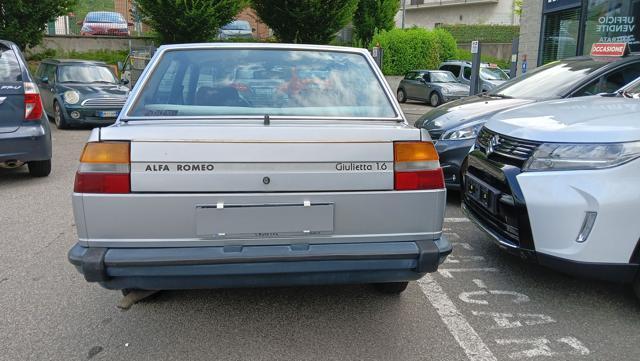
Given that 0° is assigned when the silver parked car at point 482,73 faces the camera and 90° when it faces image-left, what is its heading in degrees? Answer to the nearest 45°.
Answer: approximately 315°

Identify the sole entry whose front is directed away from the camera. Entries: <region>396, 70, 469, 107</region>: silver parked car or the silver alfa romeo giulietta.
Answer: the silver alfa romeo giulietta

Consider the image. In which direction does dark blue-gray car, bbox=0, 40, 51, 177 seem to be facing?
away from the camera

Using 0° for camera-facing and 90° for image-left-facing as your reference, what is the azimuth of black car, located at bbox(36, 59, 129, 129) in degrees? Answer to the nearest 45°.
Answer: approximately 315°

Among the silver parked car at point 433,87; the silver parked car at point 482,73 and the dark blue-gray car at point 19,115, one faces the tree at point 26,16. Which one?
the dark blue-gray car

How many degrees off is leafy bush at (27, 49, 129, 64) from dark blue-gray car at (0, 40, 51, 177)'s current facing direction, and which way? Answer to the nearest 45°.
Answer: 0° — it already faces it

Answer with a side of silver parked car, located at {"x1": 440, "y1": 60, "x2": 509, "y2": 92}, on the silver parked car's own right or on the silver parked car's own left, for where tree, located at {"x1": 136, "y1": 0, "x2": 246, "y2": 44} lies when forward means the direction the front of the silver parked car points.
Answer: on the silver parked car's own right

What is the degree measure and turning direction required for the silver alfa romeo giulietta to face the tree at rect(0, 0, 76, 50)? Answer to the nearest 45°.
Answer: approximately 45° to its left

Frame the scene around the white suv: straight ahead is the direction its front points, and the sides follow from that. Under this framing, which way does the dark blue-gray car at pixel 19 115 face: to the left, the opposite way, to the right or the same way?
to the right

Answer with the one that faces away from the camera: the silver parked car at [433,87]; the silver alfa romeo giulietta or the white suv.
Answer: the silver alfa romeo giulietta
